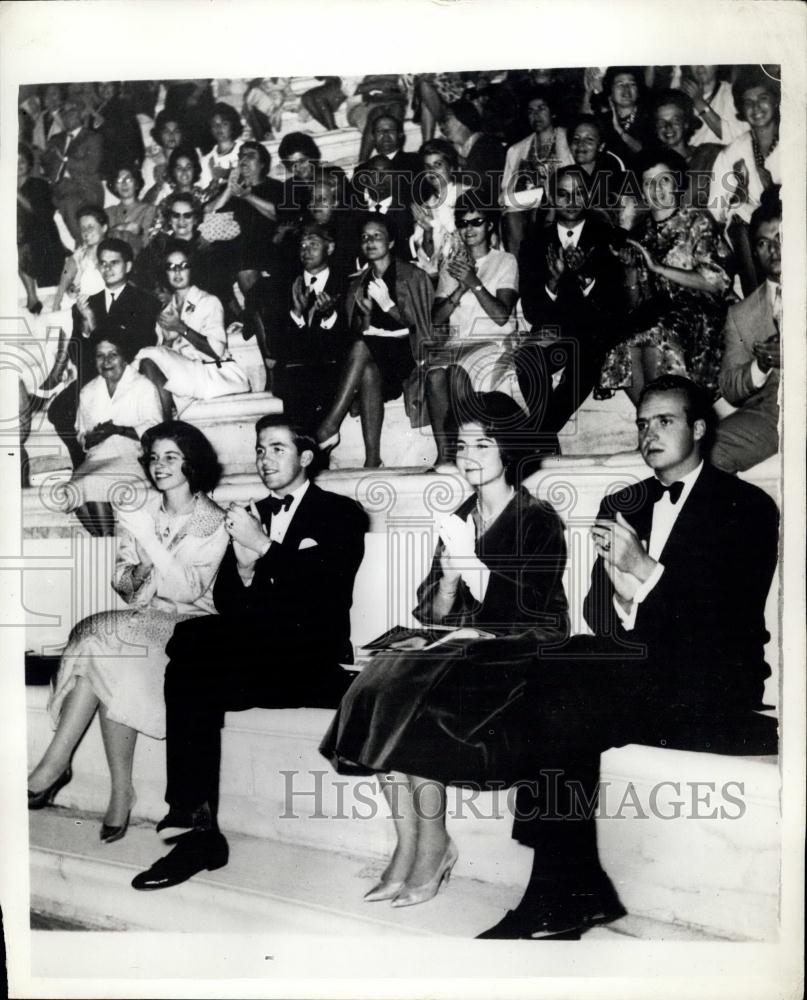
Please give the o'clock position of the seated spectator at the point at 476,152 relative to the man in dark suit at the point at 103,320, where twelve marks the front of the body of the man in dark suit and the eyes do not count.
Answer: The seated spectator is roughly at 8 o'clock from the man in dark suit.

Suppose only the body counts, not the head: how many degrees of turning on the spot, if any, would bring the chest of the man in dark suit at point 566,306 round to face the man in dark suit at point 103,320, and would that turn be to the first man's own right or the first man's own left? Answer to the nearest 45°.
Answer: approximately 90° to the first man's own right

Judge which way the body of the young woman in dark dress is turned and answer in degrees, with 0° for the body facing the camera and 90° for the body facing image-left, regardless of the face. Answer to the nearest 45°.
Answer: approximately 45°

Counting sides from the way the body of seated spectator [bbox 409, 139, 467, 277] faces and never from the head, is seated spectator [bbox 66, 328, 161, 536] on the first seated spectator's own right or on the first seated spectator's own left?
on the first seated spectator's own right
